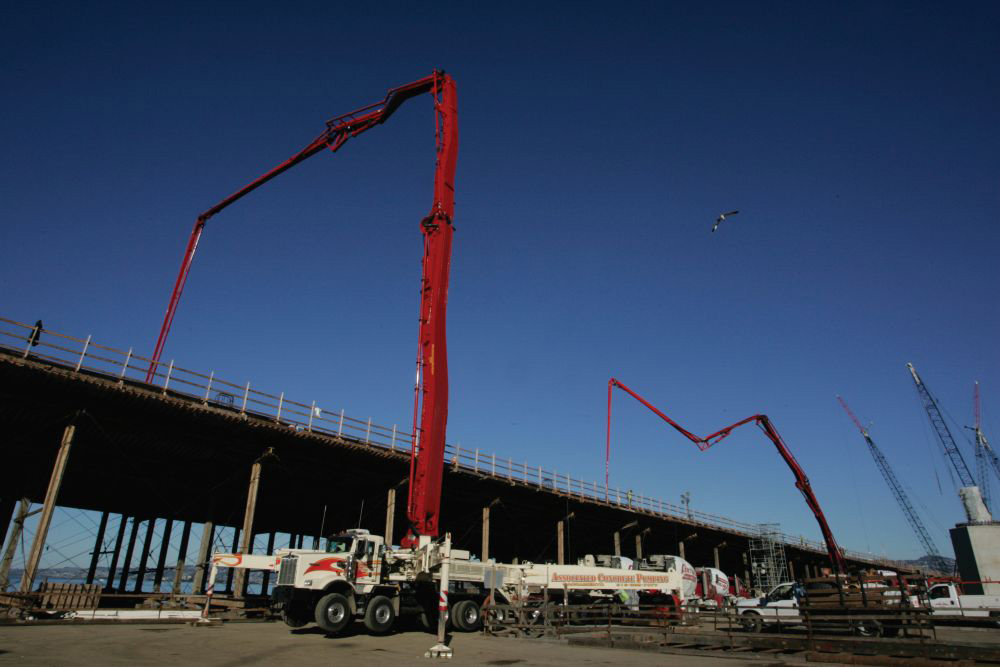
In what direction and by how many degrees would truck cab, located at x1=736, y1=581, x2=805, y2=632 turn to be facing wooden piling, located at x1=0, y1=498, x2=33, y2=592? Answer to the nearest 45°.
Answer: approximately 45° to its left

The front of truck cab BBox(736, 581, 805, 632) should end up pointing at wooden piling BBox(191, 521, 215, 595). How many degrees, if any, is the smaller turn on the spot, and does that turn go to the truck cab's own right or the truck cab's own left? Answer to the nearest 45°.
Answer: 0° — it already faces it

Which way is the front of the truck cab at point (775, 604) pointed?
to the viewer's left

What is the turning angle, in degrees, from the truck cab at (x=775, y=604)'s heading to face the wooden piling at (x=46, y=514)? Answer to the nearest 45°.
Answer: approximately 45° to its left
